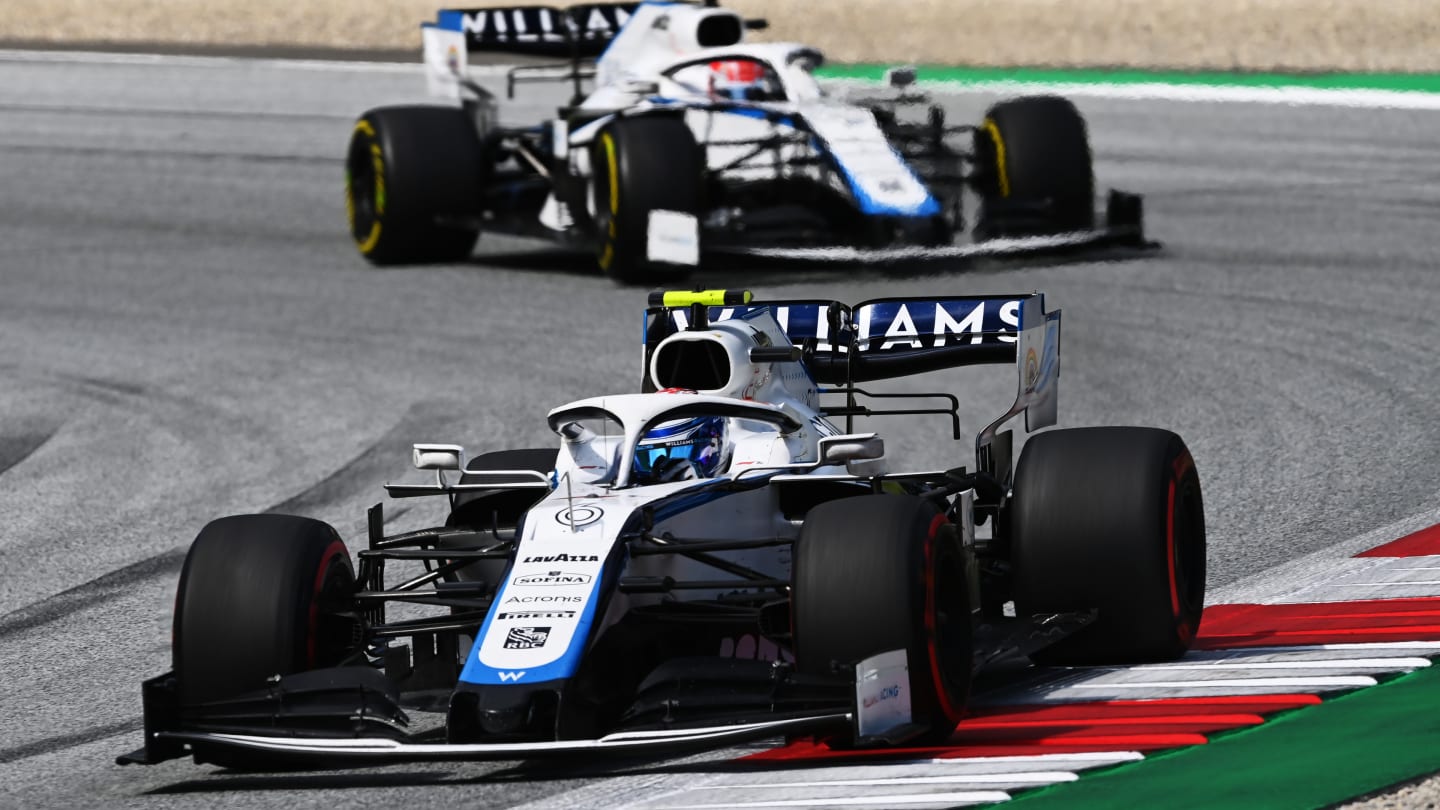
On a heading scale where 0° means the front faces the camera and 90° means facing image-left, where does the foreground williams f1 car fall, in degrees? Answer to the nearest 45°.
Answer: approximately 45°

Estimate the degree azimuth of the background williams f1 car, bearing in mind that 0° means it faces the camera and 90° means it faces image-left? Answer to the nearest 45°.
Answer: approximately 315°

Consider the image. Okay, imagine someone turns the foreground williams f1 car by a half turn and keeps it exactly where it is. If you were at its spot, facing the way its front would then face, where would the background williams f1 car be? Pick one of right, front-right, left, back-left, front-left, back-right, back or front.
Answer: front-left
